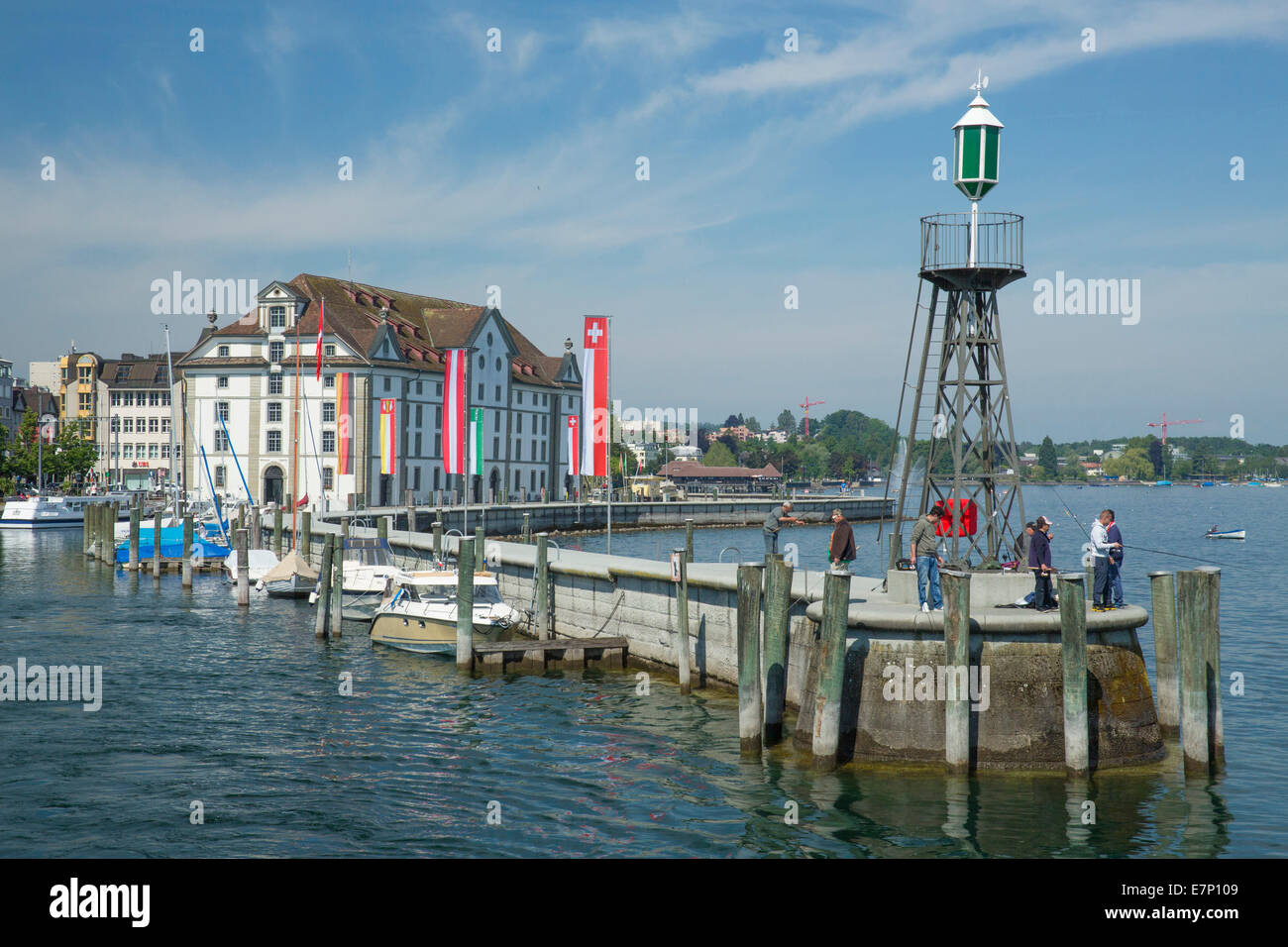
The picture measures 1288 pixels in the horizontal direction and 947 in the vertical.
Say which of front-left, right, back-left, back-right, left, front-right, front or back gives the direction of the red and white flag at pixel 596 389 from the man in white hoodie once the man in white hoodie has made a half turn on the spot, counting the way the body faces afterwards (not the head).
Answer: front-right

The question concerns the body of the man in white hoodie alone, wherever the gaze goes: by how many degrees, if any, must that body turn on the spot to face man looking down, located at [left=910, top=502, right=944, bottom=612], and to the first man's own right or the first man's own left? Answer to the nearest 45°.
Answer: approximately 135° to the first man's own right

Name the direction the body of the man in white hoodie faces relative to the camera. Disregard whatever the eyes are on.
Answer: to the viewer's right

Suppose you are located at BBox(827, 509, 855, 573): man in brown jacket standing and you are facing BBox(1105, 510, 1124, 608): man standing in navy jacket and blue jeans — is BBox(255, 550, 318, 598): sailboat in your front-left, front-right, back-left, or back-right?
back-left

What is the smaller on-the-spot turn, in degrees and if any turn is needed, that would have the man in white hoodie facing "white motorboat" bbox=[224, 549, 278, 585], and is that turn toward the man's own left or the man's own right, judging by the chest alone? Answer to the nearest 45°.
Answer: approximately 135° to the man's own left

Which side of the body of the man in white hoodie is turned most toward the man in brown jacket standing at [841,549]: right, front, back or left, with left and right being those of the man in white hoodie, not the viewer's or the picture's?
back
